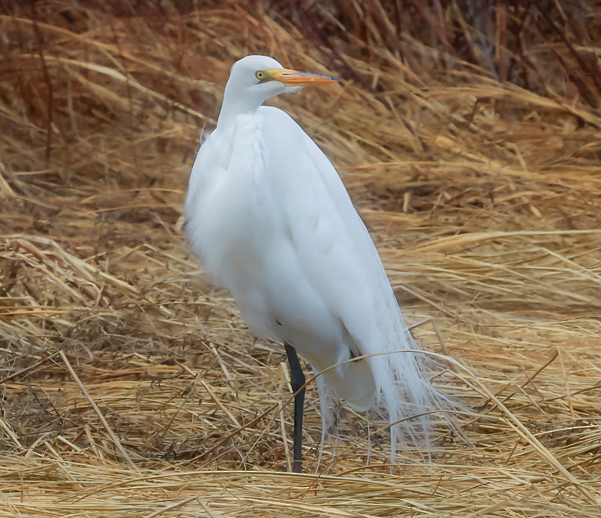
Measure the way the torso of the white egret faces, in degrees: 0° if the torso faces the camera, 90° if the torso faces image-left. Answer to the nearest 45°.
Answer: approximately 45°
